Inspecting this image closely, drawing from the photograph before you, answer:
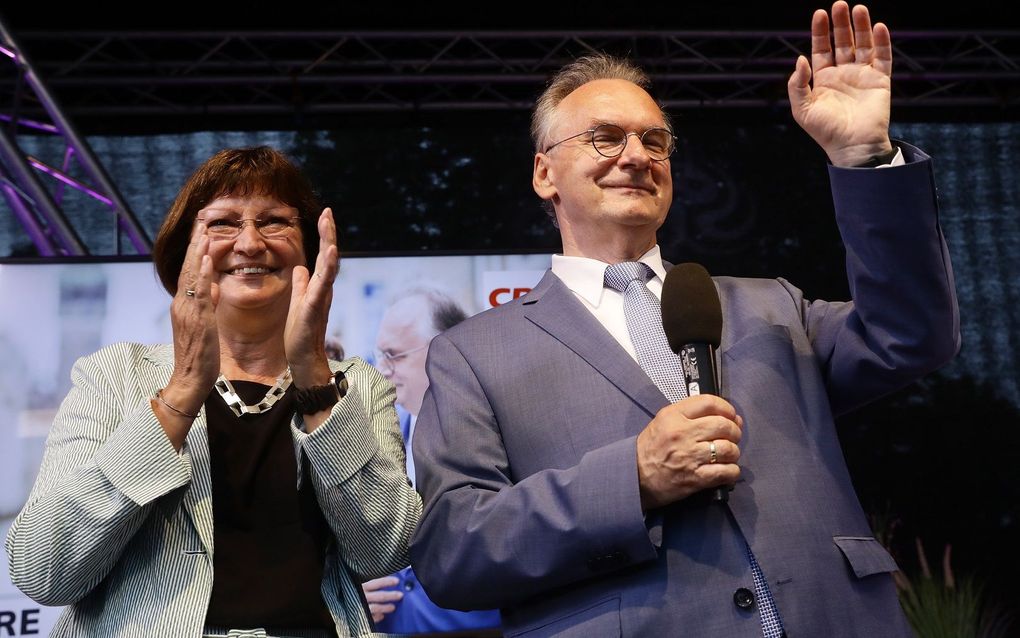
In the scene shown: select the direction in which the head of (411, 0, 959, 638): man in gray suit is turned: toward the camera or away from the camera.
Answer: toward the camera

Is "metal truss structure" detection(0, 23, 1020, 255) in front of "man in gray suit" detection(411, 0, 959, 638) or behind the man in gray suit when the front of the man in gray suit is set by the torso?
behind

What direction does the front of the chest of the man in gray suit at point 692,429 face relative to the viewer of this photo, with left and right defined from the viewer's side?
facing the viewer and to the right of the viewer
